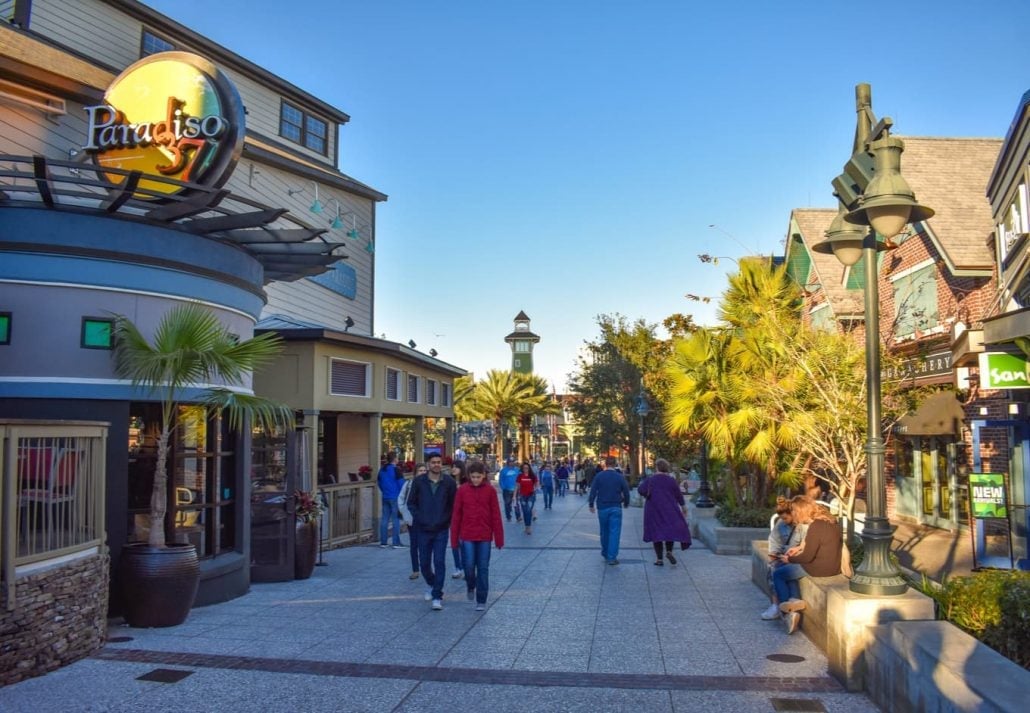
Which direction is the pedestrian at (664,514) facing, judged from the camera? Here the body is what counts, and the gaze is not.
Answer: away from the camera

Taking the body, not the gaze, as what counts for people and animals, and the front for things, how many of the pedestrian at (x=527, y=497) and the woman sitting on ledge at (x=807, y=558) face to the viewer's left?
1

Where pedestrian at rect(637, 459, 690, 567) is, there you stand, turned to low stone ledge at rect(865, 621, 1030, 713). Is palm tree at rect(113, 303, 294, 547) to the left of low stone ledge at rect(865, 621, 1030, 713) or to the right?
right

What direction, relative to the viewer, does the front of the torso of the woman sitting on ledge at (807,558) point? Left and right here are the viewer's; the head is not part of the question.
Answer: facing to the left of the viewer

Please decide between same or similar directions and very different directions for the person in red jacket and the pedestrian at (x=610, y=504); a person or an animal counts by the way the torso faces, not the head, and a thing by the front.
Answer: very different directions

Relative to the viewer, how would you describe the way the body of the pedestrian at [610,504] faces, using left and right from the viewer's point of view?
facing away from the viewer
